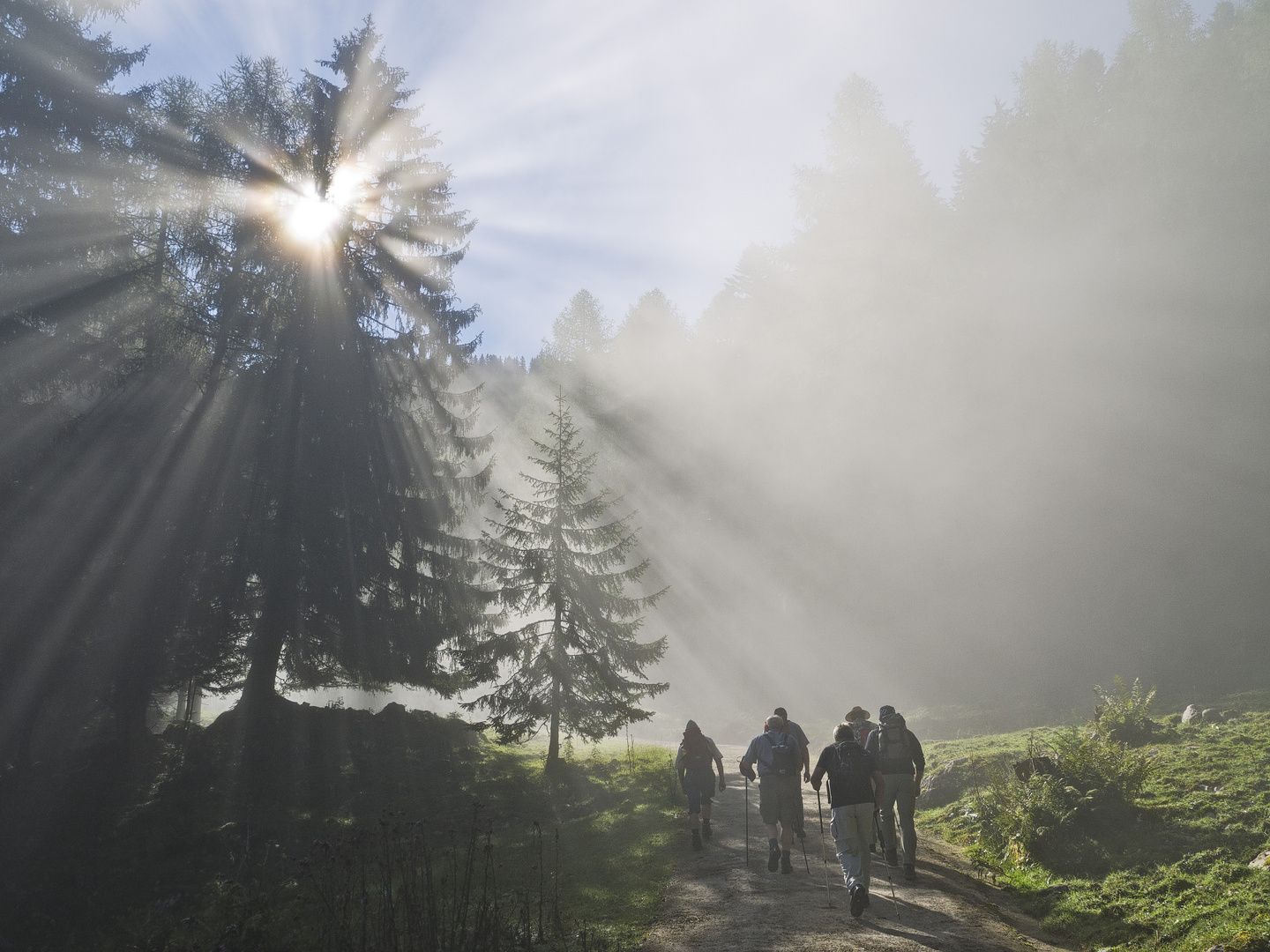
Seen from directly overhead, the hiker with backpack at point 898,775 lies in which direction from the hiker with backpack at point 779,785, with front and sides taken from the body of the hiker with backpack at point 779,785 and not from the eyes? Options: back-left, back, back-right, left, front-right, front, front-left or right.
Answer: right

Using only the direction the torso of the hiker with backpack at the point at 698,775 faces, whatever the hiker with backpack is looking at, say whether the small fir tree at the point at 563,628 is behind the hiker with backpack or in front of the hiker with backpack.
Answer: in front

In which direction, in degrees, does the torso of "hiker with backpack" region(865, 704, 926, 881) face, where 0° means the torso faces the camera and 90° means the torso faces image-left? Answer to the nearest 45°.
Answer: approximately 180°

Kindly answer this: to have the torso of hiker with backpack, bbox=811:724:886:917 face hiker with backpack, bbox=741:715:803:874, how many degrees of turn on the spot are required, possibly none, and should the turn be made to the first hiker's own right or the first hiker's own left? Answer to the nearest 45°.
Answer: approximately 45° to the first hiker's own left

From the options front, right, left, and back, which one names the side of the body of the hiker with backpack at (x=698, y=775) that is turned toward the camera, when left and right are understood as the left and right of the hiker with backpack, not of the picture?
back

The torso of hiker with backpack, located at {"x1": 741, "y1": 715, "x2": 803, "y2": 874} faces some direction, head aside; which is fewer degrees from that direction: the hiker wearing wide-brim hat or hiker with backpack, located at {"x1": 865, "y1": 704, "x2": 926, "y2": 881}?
the hiker wearing wide-brim hat

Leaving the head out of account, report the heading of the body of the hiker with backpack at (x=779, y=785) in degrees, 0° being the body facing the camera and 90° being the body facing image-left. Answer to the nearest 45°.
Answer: approximately 180°

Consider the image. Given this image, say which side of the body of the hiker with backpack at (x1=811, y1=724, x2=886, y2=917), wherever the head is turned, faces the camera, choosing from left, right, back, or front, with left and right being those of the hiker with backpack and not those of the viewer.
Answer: back

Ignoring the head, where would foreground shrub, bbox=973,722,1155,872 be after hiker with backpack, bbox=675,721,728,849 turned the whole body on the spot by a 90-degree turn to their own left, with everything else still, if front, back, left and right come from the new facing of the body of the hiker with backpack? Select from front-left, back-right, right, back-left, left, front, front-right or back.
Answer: back

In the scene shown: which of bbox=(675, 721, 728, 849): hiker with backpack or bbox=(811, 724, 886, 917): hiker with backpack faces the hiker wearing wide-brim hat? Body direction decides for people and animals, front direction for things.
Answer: bbox=(811, 724, 886, 917): hiker with backpack
